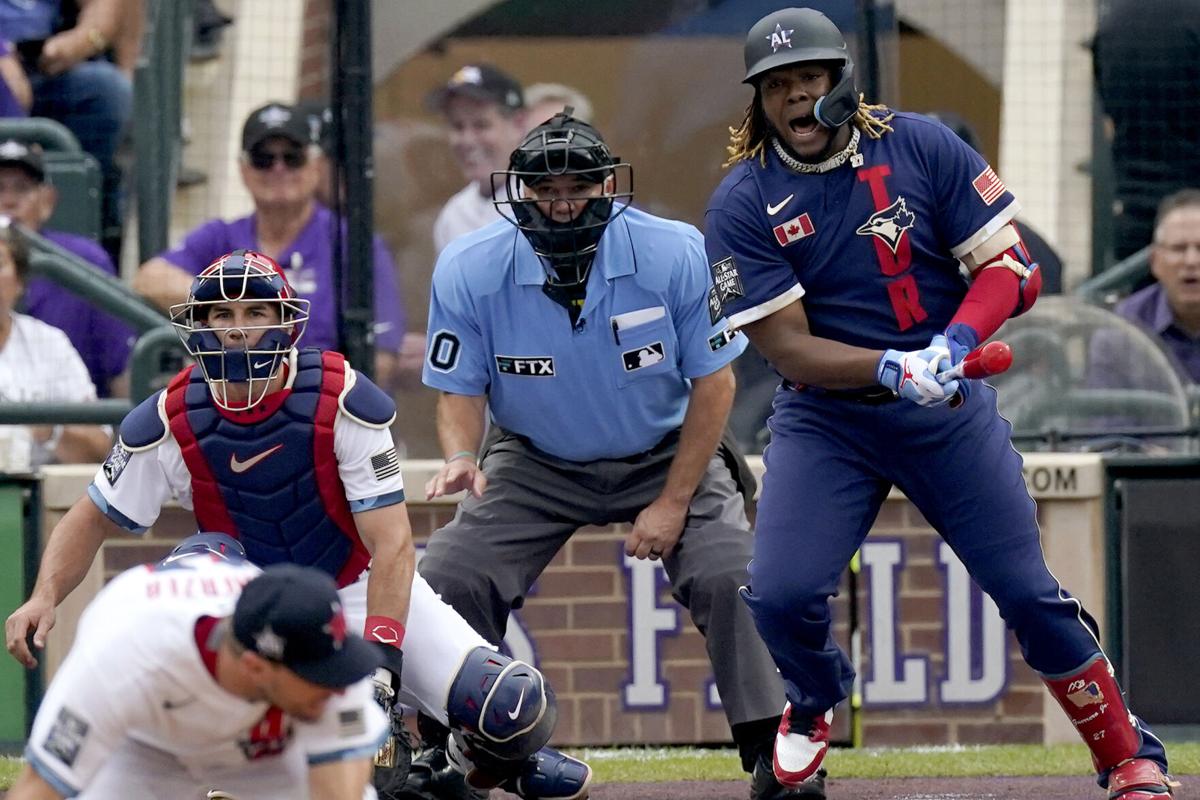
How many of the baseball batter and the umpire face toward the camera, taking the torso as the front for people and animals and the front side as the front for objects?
2

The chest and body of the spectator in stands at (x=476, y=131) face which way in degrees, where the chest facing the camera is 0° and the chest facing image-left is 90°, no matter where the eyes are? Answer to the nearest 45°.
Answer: approximately 45°

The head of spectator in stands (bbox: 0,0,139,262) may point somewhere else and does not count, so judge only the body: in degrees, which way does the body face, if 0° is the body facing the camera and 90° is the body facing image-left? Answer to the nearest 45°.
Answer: approximately 315°

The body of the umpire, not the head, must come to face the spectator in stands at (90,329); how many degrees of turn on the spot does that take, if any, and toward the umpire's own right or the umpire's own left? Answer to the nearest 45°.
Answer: approximately 135° to the umpire's own right

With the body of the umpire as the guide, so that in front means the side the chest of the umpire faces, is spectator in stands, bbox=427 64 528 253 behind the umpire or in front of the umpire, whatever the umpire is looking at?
behind
